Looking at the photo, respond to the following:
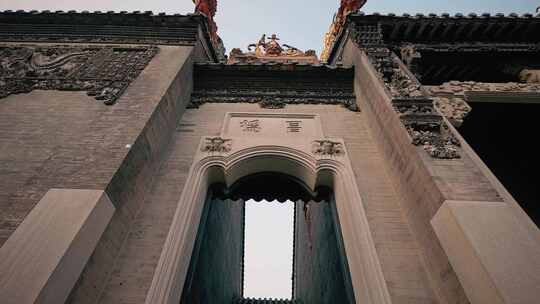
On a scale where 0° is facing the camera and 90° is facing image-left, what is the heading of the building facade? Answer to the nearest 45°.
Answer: approximately 0°
